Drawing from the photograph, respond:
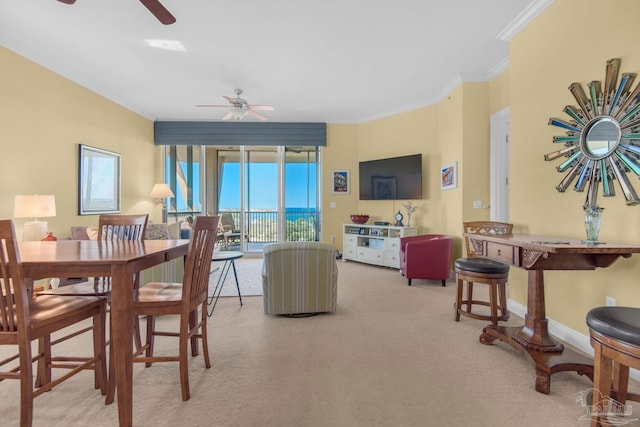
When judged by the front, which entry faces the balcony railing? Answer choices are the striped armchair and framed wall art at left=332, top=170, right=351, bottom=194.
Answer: the striped armchair

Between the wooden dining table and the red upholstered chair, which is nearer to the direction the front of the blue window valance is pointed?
the wooden dining table

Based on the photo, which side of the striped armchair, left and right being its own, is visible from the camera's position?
back

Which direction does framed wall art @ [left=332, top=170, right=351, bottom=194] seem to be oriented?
toward the camera

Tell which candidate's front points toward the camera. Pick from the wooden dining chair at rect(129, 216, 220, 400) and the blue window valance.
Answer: the blue window valance

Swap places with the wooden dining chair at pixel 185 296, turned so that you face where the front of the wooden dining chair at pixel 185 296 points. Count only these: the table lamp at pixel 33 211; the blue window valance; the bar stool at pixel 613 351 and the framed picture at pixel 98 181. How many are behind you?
1

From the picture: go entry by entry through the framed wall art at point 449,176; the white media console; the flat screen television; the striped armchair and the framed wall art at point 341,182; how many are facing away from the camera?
1

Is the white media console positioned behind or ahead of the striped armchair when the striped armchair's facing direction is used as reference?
ahead

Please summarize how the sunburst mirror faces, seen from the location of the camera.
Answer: facing the viewer and to the left of the viewer

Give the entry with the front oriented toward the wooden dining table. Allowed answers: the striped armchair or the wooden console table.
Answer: the wooden console table

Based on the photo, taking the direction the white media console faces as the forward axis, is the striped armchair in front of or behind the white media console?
in front

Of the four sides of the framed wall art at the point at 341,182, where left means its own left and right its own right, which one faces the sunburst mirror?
front

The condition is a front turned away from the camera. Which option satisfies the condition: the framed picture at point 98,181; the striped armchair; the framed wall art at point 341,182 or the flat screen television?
the striped armchair

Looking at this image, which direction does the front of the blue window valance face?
toward the camera

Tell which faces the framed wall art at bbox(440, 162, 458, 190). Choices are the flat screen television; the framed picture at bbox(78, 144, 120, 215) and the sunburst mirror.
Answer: the framed picture
